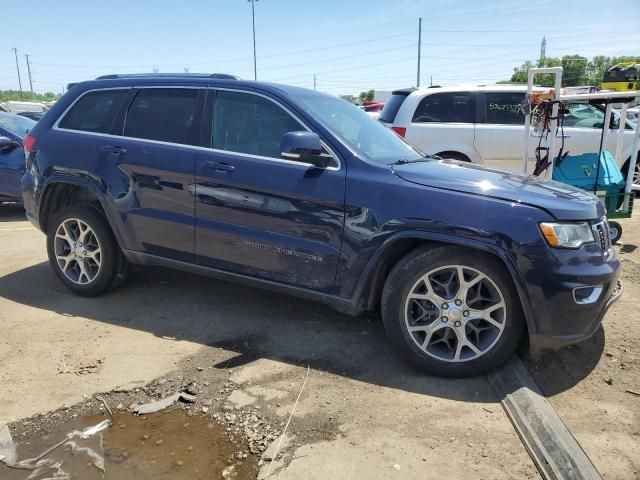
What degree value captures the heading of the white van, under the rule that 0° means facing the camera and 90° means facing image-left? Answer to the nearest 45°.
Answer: approximately 270°

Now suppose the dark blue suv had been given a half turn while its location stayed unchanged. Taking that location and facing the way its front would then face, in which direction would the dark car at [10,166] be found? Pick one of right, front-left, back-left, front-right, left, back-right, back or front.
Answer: front

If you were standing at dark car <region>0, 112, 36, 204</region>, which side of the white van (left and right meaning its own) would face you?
back

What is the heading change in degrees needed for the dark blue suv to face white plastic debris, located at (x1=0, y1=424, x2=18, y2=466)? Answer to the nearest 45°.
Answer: approximately 90° to its right

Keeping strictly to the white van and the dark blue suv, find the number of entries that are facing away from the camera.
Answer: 0

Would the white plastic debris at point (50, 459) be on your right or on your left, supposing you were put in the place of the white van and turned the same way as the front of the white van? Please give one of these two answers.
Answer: on your right

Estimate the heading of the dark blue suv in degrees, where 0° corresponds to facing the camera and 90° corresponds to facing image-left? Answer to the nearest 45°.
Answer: approximately 315°

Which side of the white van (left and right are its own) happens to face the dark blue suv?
right
